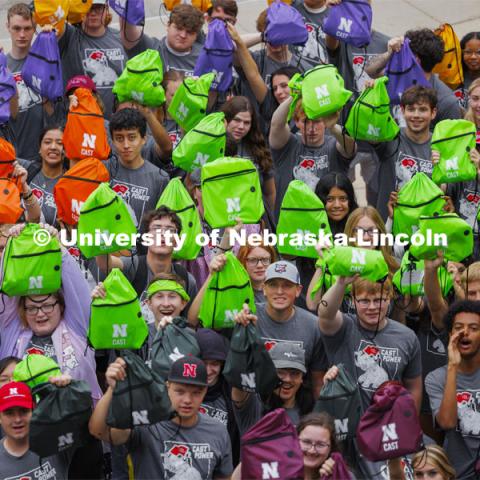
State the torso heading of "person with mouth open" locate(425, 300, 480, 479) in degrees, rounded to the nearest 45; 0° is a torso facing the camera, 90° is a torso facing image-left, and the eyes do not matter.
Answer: approximately 0°
